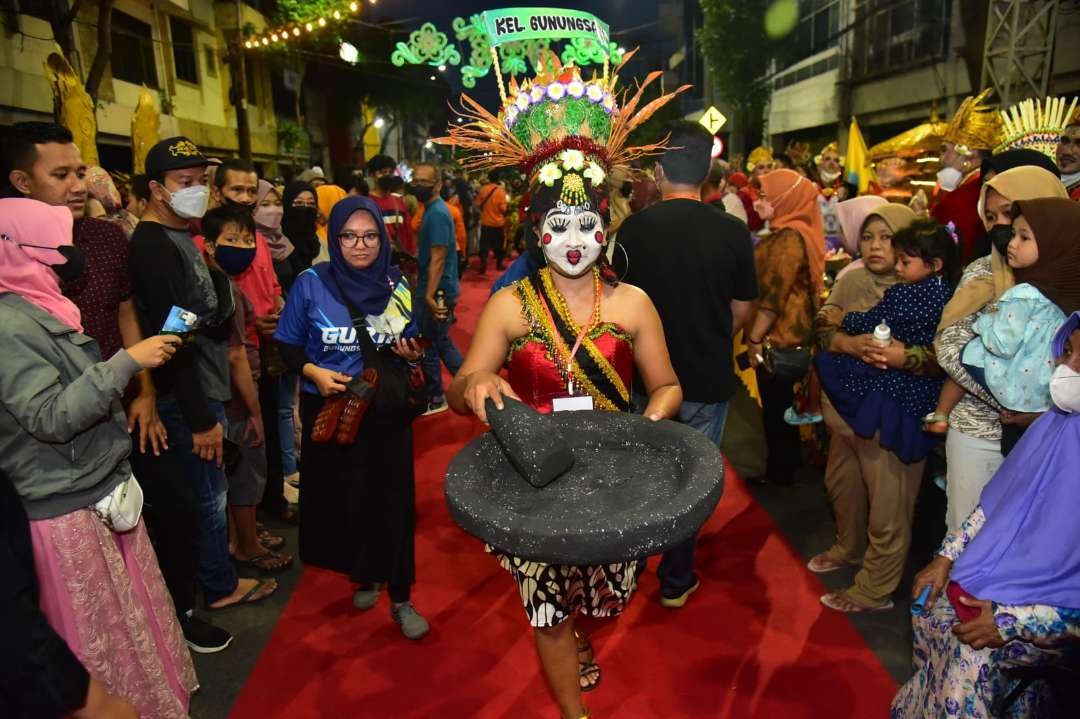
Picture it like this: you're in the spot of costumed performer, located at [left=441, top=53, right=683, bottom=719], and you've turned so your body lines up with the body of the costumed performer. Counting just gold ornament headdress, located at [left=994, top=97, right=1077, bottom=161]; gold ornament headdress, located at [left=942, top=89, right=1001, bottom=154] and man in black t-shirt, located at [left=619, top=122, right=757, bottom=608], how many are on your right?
0

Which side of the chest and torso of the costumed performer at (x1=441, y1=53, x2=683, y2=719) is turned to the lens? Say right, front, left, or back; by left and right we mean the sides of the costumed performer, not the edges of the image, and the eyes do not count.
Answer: front

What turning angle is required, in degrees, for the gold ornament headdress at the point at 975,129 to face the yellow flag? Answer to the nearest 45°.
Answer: approximately 90° to its right

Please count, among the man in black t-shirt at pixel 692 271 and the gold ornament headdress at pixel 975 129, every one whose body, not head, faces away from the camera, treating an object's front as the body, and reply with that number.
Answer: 1

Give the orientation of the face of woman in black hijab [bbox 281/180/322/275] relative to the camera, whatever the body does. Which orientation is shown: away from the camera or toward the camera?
toward the camera

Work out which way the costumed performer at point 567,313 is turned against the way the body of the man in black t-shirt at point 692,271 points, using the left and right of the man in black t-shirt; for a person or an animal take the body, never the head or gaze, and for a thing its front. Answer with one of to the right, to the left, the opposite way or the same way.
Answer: the opposite way

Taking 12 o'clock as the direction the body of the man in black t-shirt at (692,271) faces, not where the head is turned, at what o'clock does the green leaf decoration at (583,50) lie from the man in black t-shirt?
The green leaf decoration is roughly at 11 o'clock from the man in black t-shirt.

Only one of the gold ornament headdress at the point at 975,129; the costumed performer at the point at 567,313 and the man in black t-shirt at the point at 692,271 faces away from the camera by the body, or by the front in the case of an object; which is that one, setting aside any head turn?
the man in black t-shirt

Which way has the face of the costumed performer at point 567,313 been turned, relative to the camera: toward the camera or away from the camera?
toward the camera

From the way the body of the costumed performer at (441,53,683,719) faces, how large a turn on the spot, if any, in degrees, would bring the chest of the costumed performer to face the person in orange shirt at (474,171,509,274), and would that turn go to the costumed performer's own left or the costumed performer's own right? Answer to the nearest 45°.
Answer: approximately 180°

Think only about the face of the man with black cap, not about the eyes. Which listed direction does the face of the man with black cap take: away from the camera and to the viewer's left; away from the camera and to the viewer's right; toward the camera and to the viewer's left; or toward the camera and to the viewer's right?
toward the camera and to the viewer's right

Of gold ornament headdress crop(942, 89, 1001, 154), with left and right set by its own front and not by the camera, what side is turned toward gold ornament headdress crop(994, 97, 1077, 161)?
left

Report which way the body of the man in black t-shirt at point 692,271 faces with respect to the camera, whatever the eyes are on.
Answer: away from the camera
